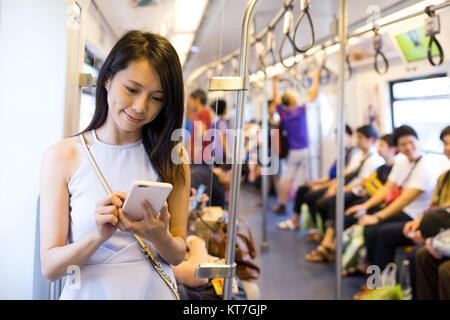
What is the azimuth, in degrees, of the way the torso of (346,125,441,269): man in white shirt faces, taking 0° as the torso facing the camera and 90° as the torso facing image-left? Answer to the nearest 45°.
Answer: approximately 45°

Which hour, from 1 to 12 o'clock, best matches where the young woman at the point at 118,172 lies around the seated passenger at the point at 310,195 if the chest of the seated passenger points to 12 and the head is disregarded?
The young woman is roughly at 9 o'clock from the seated passenger.

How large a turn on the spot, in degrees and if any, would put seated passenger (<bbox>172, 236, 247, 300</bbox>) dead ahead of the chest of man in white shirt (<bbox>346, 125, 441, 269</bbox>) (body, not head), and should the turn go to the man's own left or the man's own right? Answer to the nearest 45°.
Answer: approximately 45° to the man's own left

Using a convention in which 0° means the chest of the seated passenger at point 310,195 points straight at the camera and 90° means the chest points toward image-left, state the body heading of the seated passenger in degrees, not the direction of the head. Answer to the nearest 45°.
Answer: approximately 90°

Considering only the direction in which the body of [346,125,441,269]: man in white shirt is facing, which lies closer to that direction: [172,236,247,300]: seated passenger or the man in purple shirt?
the seated passenger
